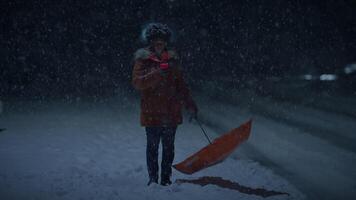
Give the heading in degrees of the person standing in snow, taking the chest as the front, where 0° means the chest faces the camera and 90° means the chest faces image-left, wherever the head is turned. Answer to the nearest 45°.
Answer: approximately 0°
